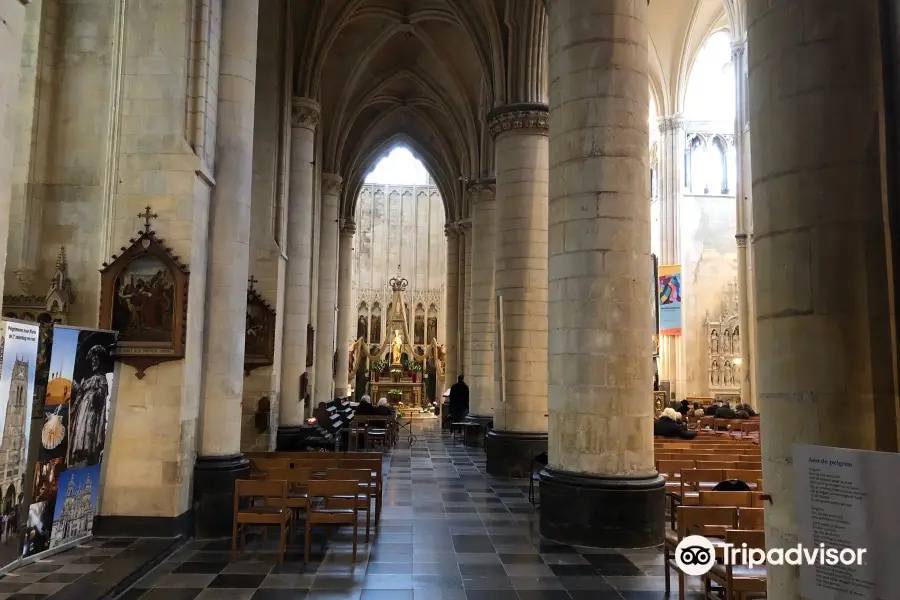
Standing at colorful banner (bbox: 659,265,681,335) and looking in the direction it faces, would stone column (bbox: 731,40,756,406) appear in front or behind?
in front

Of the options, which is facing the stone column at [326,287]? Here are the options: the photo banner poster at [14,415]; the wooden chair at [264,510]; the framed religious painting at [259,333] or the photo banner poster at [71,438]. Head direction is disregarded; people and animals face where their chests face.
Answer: the wooden chair

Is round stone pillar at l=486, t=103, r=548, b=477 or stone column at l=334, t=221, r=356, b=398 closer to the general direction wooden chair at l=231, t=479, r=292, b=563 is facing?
the stone column

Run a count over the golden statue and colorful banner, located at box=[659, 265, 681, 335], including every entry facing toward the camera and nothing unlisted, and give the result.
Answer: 2

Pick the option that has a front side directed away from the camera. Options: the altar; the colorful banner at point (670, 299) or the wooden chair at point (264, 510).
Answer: the wooden chair

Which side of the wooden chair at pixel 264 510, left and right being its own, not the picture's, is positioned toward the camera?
back

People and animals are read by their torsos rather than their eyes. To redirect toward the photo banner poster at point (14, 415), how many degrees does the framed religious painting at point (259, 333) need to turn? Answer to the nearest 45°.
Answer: approximately 45° to its right

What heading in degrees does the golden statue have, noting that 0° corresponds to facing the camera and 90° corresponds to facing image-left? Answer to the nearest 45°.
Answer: approximately 0°

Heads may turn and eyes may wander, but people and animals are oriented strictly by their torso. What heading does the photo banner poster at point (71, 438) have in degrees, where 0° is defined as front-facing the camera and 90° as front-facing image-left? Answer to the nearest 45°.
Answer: approximately 315°

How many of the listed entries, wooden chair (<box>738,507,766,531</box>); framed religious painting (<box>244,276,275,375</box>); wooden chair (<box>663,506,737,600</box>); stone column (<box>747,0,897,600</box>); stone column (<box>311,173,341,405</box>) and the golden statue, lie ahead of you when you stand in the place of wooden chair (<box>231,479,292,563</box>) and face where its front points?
3
